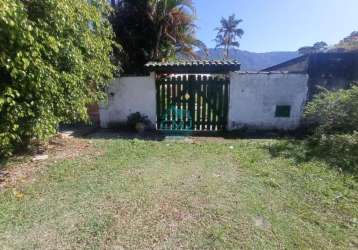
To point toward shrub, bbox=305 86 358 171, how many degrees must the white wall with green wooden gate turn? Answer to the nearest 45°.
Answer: approximately 45° to its left

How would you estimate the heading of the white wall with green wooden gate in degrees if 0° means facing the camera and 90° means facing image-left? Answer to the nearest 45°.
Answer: approximately 0°

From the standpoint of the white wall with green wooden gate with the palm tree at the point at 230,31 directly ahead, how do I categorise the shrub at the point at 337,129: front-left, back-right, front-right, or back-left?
back-right

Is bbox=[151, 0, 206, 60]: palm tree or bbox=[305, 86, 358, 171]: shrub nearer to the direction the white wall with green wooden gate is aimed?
the shrub

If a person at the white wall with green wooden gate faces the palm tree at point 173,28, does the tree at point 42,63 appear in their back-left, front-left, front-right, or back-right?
back-left

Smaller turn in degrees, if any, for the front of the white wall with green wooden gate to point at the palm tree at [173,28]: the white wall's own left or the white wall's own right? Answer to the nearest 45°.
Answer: approximately 135° to the white wall's own right

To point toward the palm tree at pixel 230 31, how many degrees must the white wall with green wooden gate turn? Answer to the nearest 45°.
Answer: approximately 180°

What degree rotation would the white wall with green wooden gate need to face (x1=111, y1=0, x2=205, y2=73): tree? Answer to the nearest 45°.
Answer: approximately 135° to its right

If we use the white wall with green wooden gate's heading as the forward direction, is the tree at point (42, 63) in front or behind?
in front

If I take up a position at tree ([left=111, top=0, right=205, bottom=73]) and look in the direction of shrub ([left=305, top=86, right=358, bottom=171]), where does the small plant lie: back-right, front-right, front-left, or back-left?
front-right

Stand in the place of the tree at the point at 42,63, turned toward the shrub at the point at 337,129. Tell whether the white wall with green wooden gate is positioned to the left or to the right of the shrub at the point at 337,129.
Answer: left
